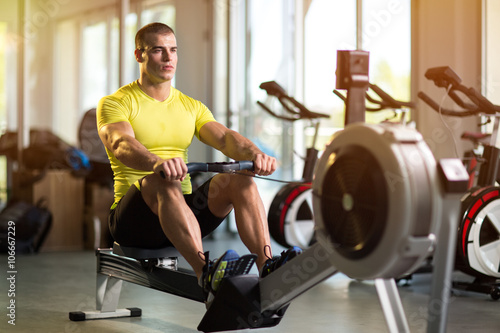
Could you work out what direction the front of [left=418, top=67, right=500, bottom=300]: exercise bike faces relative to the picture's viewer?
facing the viewer and to the left of the viewer

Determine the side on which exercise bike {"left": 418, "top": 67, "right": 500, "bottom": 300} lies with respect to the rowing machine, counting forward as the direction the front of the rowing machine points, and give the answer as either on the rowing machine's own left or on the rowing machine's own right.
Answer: on the rowing machine's own left

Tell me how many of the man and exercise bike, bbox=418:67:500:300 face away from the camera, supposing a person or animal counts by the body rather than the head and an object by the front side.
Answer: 0

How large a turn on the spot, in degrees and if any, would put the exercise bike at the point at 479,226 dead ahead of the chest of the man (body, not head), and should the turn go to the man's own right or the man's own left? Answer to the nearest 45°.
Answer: approximately 90° to the man's own left

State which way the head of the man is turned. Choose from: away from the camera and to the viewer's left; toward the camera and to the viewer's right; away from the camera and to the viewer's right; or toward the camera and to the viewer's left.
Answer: toward the camera and to the viewer's right

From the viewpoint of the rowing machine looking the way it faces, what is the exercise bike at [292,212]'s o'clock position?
The exercise bike is roughly at 8 o'clock from the rowing machine.

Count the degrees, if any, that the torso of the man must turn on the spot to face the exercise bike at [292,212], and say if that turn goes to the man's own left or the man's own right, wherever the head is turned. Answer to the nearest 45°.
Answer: approximately 135° to the man's own left

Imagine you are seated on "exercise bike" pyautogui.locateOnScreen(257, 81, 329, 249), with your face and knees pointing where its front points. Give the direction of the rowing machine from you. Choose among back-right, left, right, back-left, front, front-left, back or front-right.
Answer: front-left

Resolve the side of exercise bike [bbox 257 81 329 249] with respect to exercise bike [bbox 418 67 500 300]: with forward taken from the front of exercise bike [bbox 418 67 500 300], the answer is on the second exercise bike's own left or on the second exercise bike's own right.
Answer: on the second exercise bike's own right

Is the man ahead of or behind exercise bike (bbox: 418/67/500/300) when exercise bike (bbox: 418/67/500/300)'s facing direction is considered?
ahead

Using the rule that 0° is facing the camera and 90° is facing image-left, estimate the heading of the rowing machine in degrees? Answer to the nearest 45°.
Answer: approximately 315°
